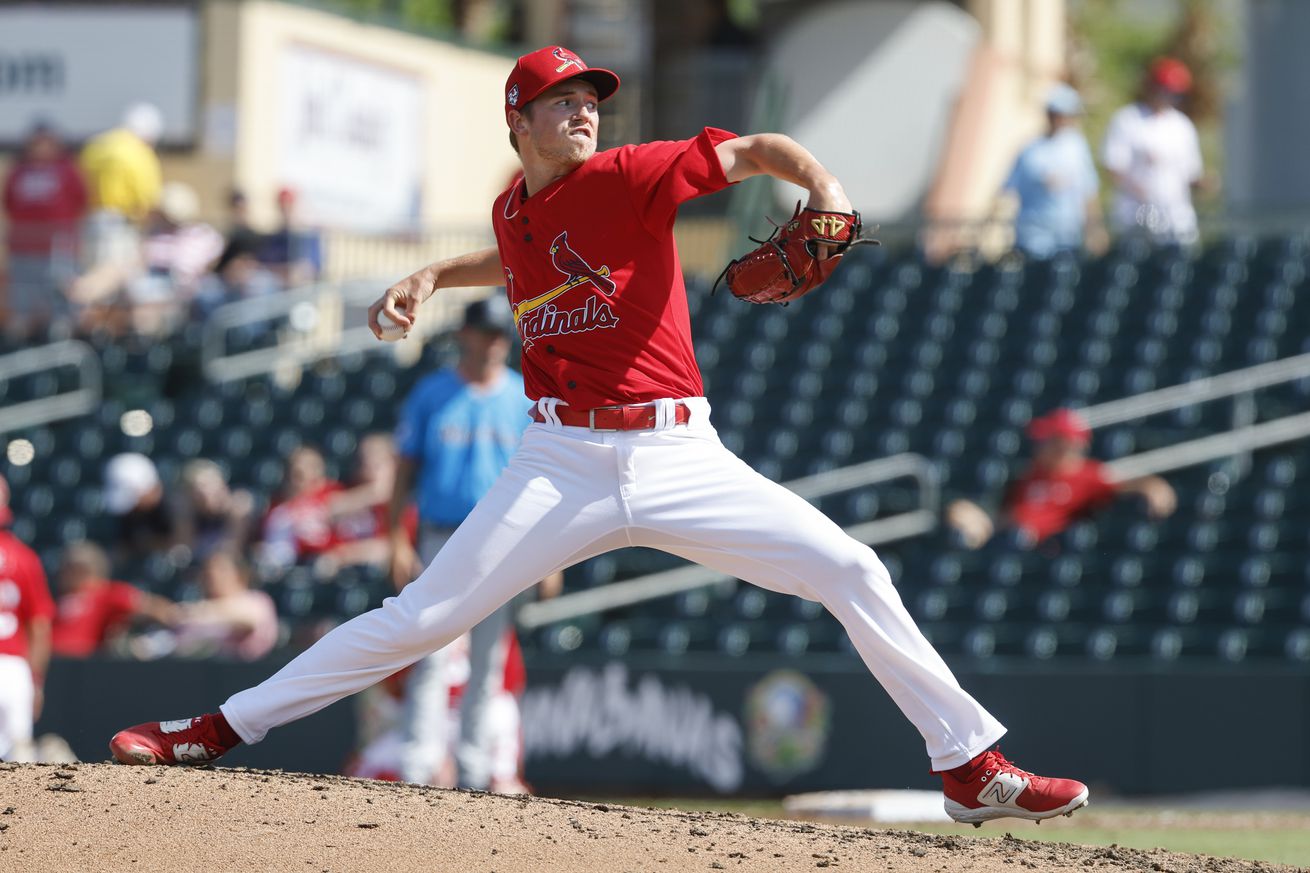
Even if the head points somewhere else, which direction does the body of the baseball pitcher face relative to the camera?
toward the camera

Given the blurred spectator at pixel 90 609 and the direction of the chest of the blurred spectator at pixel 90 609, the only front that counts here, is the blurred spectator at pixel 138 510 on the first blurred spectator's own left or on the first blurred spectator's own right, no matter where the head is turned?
on the first blurred spectator's own left

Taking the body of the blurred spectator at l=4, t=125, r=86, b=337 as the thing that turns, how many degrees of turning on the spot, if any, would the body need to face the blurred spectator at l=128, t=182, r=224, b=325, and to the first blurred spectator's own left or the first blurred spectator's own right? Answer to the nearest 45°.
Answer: approximately 45° to the first blurred spectator's own left

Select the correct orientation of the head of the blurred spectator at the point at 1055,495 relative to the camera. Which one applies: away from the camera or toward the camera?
toward the camera

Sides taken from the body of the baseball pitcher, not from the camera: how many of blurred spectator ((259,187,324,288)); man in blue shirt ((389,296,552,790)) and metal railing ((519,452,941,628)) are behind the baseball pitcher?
3

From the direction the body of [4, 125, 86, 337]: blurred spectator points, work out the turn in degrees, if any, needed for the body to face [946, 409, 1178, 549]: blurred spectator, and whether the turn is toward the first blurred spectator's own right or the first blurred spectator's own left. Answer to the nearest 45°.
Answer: approximately 45° to the first blurred spectator's own left

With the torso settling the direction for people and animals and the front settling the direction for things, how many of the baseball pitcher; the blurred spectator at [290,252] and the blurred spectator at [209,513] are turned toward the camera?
3

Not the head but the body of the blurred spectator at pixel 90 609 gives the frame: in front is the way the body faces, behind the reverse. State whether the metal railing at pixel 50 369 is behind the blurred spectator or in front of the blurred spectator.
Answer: behind

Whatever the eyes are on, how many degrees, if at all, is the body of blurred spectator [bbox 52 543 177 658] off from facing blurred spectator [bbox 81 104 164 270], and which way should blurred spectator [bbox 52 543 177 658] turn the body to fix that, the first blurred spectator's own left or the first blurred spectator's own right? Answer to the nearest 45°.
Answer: approximately 135° to the first blurred spectator's own left

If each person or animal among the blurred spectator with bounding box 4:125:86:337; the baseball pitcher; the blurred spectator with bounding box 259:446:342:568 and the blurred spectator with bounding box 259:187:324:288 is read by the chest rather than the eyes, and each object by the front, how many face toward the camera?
4

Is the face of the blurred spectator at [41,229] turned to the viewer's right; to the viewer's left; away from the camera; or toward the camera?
toward the camera

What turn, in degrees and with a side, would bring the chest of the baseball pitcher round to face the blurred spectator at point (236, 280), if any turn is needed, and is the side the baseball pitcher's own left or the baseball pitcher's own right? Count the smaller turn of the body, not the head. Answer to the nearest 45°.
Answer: approximately 180°

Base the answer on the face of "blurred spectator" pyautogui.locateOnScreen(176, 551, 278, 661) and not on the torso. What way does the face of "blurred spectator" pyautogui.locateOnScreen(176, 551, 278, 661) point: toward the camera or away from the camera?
toward the camera

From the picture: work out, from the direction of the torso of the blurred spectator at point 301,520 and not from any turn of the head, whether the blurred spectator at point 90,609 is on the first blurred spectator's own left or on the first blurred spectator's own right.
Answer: on the first blurred spectator's own right

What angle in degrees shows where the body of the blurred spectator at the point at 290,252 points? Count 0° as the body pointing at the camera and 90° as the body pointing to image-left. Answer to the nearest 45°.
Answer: approximately 0°

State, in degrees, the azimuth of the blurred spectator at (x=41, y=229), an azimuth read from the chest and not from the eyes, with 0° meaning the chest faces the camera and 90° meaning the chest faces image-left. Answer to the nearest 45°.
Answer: approximately 0°

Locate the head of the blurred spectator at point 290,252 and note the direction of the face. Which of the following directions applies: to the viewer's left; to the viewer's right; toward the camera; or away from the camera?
toward the camera

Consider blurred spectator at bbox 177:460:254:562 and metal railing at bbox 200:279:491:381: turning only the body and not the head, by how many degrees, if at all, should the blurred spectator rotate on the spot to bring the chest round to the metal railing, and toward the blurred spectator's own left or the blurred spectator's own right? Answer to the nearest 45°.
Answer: approximately 180°

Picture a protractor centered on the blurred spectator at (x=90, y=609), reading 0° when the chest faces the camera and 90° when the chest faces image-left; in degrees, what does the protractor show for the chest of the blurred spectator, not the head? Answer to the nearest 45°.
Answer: approximately 315°
